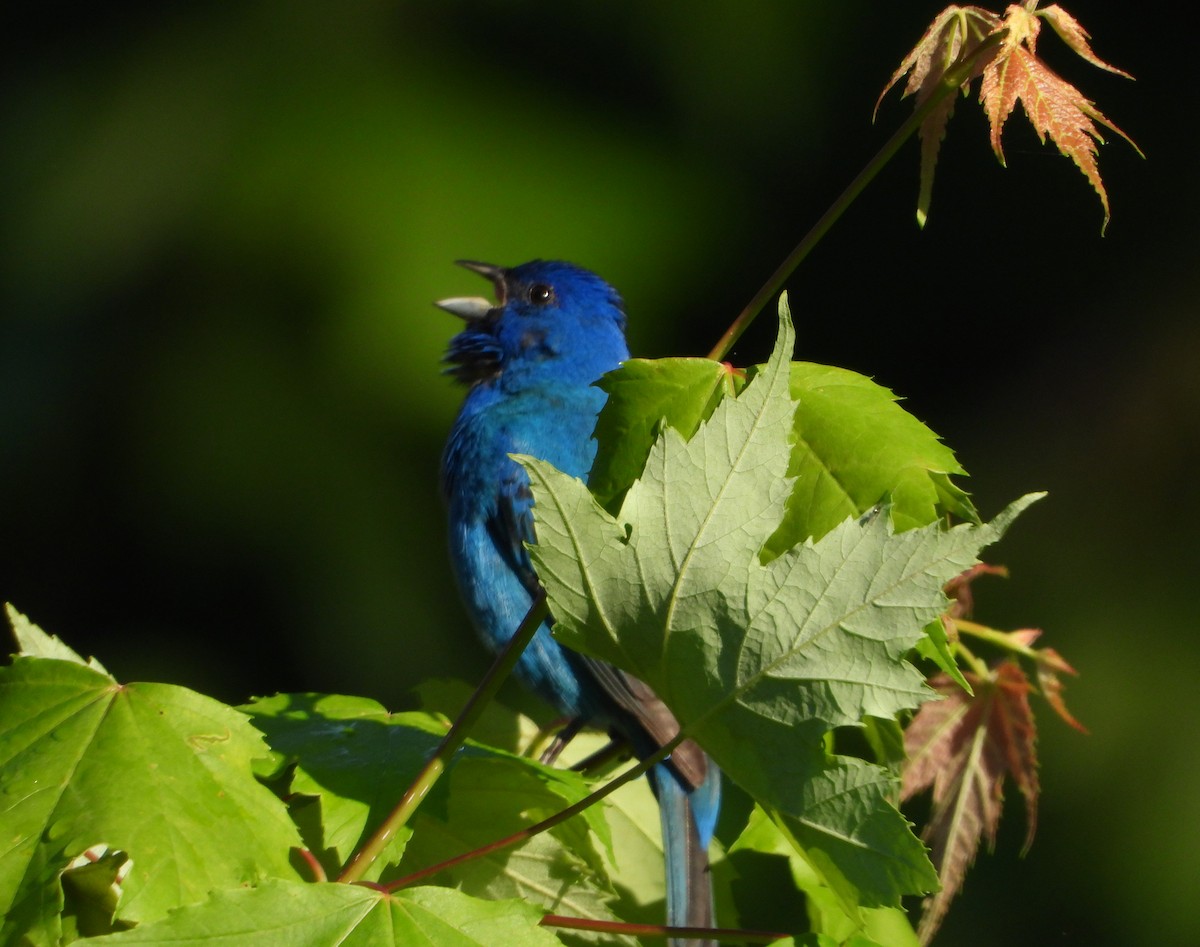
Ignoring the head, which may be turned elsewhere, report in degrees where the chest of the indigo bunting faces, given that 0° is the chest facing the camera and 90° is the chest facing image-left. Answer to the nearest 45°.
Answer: approximately 90°

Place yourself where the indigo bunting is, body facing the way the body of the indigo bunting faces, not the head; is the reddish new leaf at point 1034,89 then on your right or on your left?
on your left

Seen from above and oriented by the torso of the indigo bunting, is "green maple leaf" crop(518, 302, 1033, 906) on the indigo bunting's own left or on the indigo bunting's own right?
on the indigo bunting's own left
